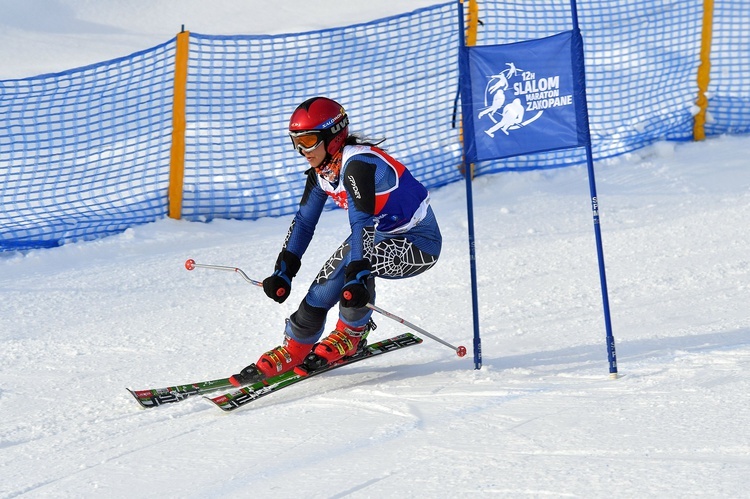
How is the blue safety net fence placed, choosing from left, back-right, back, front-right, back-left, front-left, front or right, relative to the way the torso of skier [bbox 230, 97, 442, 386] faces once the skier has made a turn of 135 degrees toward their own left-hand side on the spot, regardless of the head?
left

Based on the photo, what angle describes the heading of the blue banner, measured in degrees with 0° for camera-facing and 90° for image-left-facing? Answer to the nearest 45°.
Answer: approximately 0°

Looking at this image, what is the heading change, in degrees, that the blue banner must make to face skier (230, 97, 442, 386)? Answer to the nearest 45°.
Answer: approximately 90° to its right

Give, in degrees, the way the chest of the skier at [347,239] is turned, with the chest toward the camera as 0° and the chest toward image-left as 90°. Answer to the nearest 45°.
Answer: approximately 45°

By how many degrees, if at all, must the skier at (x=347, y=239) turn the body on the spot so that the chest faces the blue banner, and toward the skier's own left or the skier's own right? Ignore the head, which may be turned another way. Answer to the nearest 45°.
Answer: approximately 135° to the skier's own left

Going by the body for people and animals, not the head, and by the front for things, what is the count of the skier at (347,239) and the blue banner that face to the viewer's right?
0
